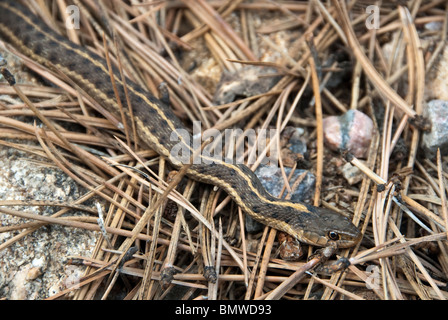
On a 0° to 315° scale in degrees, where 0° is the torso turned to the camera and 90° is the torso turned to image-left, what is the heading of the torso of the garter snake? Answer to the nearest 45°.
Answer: approximately 315°

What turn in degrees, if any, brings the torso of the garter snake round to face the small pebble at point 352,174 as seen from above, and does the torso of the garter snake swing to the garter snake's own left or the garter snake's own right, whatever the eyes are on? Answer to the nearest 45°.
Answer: approximately 45° to the garter snake's own left

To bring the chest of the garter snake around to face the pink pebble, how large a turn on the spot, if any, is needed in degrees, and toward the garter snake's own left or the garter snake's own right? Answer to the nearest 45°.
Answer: approximately 45° to the garter snake's own left

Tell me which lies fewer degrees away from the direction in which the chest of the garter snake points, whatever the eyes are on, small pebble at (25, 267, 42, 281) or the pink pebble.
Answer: the pink pebble

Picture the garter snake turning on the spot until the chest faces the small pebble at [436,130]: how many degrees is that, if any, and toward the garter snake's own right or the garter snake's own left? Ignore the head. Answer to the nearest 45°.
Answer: approximately 45° to the garter snake's own left
